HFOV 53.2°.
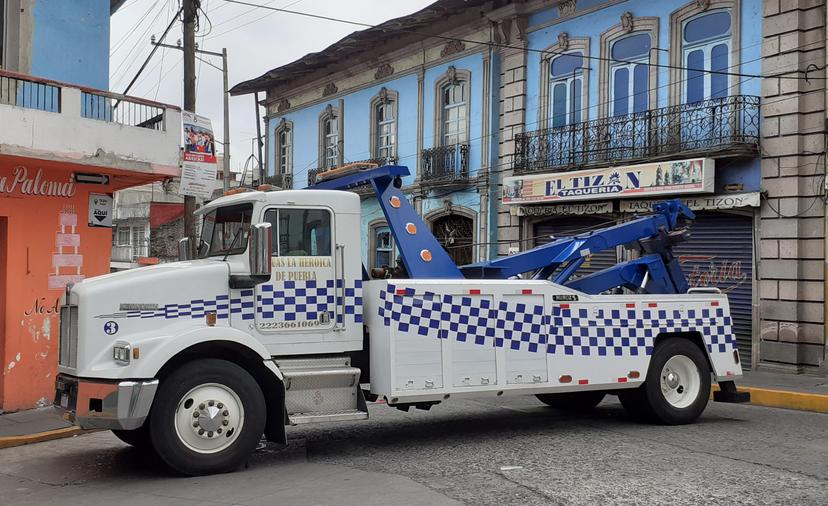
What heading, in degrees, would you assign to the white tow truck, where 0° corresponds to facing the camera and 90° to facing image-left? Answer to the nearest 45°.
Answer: approximately 45°

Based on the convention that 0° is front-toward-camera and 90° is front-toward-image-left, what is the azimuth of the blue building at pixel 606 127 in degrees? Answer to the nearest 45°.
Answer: approximately 45°

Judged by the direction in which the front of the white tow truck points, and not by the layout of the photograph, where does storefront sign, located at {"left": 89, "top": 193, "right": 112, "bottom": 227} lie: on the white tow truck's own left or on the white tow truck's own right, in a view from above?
on the white tow truck's own right

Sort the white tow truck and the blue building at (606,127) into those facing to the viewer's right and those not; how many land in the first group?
0

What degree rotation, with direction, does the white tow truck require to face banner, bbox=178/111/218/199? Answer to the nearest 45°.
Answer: approximately 90° to its right

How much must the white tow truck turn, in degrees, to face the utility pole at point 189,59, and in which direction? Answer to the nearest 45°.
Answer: approximately 90° to its right
